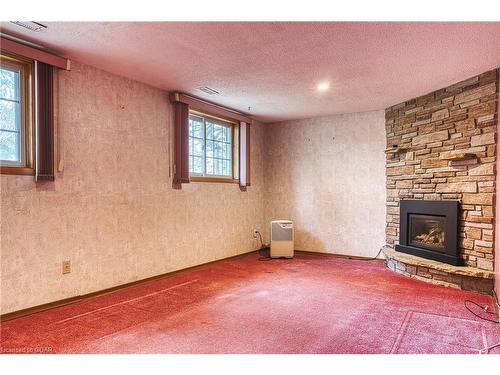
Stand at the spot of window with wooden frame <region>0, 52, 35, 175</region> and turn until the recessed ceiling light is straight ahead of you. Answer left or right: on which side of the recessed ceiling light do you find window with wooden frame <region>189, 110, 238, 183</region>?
left

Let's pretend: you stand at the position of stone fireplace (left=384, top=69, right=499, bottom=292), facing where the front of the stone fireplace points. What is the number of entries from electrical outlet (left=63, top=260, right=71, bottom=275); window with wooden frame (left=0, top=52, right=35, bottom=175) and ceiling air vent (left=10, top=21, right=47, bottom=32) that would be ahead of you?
3

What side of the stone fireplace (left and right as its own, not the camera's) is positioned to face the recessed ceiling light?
front

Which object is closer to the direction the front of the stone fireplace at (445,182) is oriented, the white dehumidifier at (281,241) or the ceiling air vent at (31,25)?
the ceiling air vent

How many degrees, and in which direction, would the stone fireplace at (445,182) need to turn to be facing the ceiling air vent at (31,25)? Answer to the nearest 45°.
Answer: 0° — it already faces it

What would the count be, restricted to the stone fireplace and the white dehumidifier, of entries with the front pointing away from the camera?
0

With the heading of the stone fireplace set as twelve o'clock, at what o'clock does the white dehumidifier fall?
The white dehumidifier is roughly at 2 o'clock from the stone fireplace.

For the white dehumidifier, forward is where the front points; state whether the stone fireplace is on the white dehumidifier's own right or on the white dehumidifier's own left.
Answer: on the white dehumidifier's own left

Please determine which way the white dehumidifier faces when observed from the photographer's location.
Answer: facing the viewer

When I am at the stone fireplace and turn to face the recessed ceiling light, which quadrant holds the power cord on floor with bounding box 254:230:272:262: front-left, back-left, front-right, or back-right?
front-right

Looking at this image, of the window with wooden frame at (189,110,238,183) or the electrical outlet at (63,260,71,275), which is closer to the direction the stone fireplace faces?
the electrical outlet

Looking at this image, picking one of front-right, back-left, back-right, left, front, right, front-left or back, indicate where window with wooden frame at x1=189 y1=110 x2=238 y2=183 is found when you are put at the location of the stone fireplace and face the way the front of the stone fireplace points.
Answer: front-right

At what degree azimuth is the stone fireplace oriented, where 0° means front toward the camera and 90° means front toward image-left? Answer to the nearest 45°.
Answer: approximately 45°
